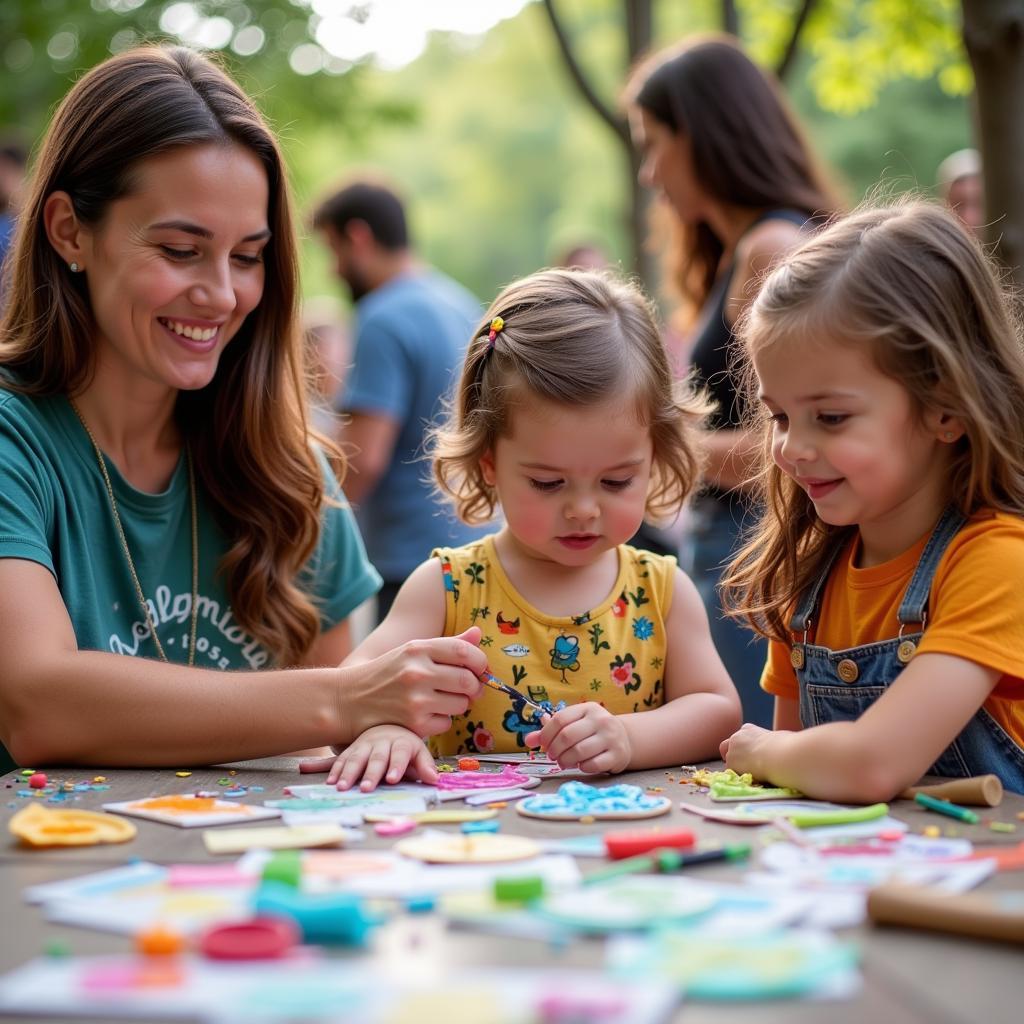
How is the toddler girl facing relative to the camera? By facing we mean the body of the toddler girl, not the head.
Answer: toward the camera

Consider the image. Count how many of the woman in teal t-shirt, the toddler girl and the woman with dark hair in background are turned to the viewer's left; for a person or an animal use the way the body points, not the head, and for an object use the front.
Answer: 1

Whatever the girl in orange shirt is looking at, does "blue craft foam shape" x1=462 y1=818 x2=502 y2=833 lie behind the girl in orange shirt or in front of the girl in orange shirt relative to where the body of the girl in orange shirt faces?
in front

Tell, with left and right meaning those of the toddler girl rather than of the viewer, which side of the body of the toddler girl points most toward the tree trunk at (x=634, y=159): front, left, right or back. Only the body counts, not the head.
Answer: back

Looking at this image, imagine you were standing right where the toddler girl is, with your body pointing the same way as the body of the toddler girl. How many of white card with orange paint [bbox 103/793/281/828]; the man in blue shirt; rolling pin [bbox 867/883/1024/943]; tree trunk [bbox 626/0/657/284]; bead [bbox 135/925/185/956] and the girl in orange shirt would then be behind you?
2

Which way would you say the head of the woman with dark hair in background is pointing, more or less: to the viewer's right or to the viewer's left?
to the viewer's left

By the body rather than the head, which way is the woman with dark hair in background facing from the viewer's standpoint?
to the viewer's left

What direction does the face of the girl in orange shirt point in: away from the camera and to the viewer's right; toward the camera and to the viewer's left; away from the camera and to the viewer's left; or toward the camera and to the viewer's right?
toward the camera and to the viewer's left

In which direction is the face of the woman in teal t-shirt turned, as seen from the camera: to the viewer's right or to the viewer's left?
to the viewer's right

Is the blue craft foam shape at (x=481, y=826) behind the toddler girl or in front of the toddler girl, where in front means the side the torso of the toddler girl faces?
in front

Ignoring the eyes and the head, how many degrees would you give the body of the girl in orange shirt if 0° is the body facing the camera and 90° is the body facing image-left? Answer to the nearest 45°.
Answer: approximately 45°

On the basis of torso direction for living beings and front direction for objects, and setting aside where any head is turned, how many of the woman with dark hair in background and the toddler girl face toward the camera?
1

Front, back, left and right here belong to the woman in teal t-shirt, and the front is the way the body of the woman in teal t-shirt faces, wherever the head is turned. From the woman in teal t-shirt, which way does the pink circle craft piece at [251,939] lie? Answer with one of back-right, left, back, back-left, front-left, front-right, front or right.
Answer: front-right
